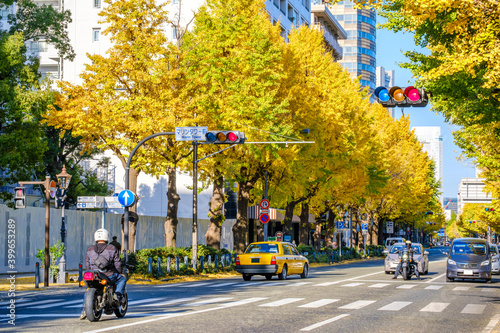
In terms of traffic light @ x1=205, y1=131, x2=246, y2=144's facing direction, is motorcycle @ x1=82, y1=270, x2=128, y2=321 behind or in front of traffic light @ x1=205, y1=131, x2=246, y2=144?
in front

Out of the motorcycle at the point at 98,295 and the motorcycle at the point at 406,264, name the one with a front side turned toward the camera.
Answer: the motorcycle at the point at 406,264

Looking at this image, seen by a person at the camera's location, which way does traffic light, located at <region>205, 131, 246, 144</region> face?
facing the viewer

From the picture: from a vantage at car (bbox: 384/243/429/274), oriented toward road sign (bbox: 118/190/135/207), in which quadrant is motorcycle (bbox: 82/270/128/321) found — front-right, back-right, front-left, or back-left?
front-left

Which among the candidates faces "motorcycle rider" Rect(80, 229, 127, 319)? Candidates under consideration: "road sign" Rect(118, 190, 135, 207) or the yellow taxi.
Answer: the road sign

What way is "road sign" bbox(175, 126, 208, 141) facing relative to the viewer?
toward the camera

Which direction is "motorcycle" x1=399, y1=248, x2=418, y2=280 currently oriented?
toward the camera

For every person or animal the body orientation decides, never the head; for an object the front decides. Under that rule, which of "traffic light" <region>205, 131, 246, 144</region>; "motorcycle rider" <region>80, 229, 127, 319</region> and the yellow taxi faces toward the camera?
the traffic light

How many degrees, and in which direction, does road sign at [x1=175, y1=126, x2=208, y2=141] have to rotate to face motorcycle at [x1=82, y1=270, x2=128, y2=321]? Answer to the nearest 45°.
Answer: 0° — it already faces it

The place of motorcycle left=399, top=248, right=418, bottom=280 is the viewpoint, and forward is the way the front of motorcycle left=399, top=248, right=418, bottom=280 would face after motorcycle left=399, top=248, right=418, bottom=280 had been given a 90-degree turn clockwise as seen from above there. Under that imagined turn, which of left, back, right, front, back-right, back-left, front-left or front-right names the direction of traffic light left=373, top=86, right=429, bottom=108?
left

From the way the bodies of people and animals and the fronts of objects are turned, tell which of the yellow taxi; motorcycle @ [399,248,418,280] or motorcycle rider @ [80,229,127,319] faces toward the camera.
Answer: the motorcycle

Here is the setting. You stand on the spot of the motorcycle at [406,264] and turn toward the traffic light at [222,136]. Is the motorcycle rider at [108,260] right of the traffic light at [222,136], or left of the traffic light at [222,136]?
left
